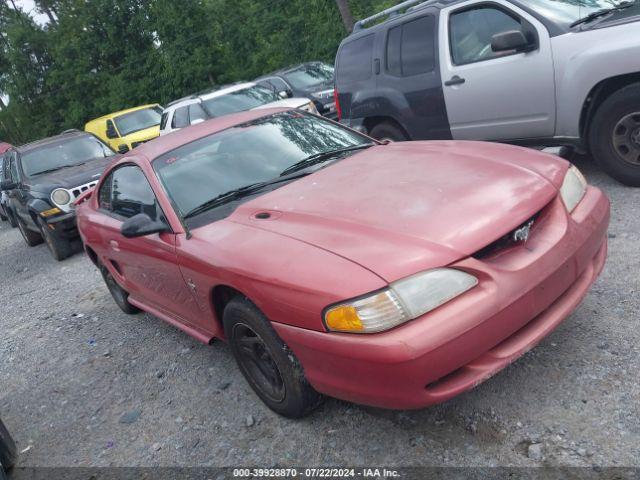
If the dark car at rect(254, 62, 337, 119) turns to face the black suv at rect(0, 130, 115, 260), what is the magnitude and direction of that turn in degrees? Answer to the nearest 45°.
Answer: approximately 90° to its right

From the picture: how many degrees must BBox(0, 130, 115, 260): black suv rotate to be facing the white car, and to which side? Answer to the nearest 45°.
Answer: approximately 90° to its left

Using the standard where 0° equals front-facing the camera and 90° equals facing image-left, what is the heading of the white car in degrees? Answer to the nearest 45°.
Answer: approximately 315°

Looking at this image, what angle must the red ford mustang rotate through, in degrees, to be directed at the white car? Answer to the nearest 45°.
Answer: approximately 135° to its left

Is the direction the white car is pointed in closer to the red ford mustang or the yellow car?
the red ford mustang

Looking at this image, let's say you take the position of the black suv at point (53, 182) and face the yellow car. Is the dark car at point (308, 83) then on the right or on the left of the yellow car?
right

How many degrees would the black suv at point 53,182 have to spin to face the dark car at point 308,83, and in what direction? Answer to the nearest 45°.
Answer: approximately 90° to its left

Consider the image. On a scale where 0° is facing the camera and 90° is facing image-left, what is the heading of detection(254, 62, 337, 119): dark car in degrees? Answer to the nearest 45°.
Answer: approximately 315°
